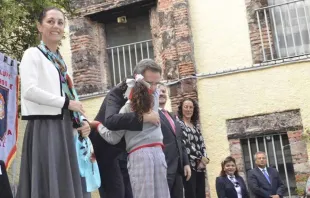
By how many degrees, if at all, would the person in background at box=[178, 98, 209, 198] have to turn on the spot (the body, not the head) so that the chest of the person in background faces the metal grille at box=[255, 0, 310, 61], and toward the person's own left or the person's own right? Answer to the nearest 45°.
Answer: approximately 90° to the person's own left

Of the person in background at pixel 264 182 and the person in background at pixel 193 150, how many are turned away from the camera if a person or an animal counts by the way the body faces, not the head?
0

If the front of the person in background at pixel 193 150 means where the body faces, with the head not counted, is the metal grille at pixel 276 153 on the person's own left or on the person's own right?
on the person's own left

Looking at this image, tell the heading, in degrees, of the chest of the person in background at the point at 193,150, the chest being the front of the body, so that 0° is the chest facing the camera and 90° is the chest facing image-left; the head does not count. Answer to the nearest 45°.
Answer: approximately 315°

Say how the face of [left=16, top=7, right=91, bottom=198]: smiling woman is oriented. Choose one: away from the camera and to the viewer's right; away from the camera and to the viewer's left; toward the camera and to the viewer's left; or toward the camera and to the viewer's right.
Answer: toward the camera and to the viewer's right

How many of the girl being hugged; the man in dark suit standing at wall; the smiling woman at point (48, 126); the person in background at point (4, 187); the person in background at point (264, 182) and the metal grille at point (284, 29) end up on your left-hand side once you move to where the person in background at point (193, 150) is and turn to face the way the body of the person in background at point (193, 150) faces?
2

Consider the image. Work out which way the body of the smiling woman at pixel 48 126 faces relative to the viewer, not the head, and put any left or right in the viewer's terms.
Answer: facing the viewer and to the right of the viewer

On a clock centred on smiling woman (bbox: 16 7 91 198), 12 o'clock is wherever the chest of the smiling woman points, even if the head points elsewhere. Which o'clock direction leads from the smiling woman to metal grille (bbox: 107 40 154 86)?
The metal grille is roughly at 8 o'clock from the smiling woman.

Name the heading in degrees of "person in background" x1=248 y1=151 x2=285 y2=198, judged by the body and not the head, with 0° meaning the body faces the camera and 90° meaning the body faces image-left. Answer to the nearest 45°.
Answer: approximately 0°

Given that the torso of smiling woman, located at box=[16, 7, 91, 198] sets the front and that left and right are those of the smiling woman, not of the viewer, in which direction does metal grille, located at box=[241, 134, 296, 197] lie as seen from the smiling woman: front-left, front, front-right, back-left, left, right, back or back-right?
left

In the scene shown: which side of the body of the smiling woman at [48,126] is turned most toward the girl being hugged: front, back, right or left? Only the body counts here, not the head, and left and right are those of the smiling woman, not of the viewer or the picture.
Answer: left
